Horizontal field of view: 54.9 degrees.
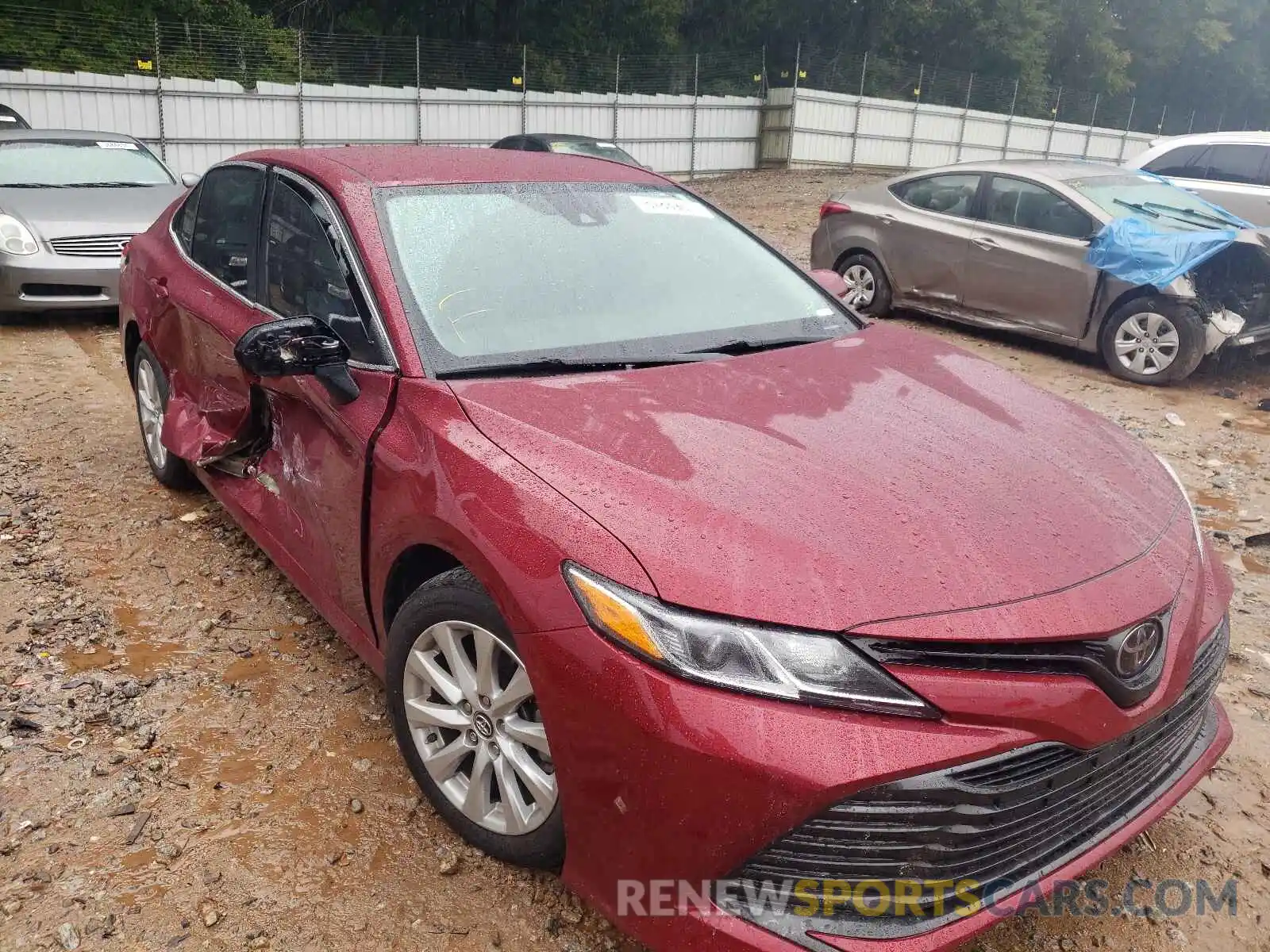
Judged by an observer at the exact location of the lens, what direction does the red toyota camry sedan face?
facing the viewer and to the right of the viewer

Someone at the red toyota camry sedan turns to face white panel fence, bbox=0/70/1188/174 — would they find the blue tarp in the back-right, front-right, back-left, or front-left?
front-right

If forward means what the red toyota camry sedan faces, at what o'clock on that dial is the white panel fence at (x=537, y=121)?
The white panel fence is roughly at 7 o'clock from the red toyota camry sedan.

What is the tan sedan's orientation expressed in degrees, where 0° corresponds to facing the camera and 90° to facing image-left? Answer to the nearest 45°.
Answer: approximately 315°

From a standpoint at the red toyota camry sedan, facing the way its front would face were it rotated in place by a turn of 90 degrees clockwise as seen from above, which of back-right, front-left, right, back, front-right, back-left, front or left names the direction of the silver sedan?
right
